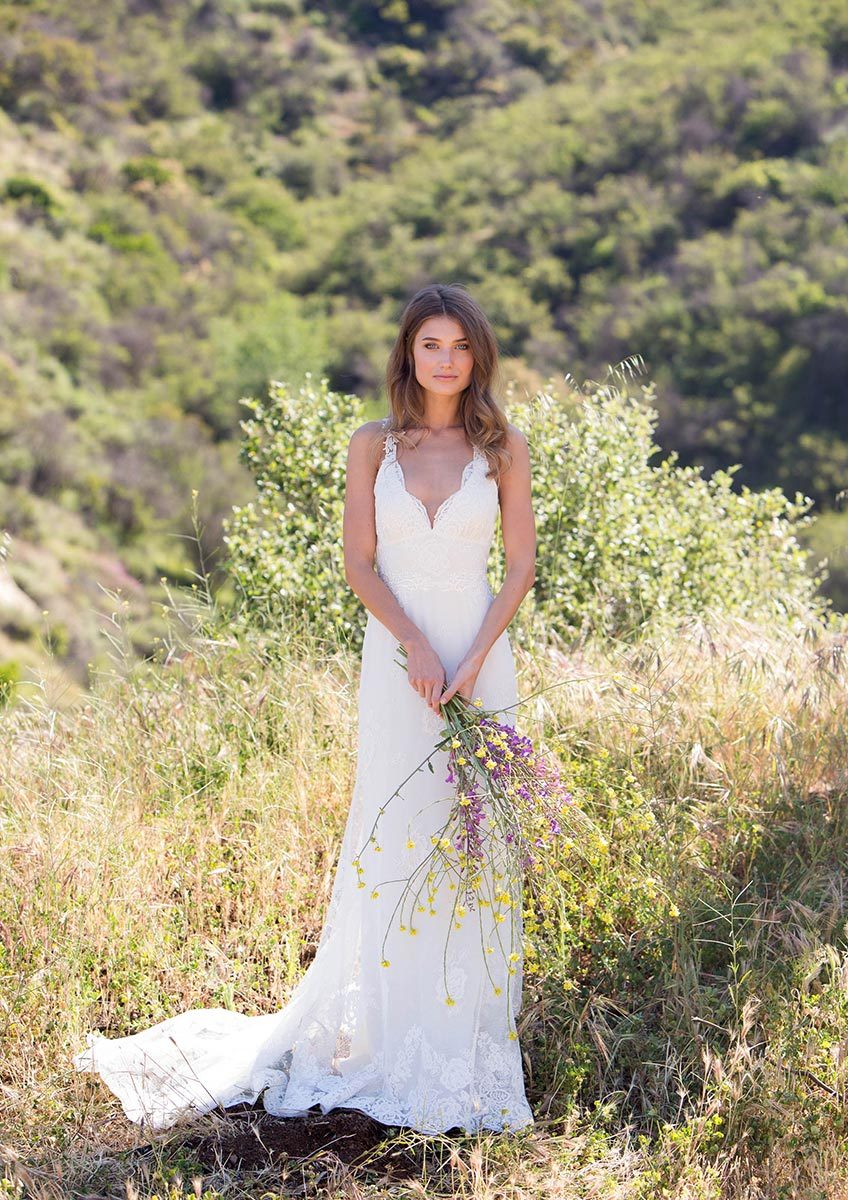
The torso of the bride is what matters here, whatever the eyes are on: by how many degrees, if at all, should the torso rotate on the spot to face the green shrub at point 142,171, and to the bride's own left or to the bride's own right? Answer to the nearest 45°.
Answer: approximately 180°

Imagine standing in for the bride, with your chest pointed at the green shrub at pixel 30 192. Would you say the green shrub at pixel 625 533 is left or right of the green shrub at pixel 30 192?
right

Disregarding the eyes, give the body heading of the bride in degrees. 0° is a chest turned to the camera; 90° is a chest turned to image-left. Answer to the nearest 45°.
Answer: approximately 0°

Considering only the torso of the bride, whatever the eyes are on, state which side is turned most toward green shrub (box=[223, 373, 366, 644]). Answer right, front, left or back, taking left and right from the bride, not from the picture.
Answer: back

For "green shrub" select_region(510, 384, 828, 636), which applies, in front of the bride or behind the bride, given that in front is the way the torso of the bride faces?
behind

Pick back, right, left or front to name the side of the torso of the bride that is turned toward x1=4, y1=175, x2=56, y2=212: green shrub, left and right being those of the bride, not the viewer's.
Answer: back
